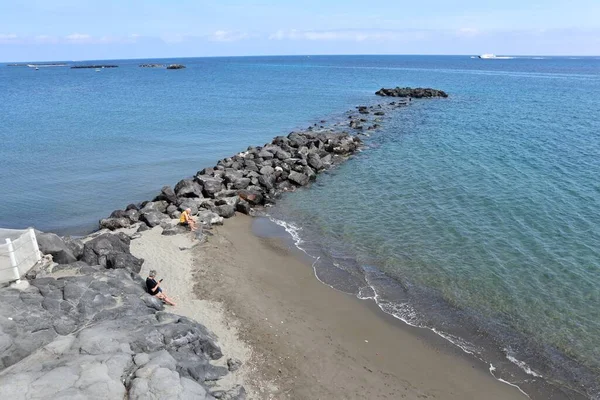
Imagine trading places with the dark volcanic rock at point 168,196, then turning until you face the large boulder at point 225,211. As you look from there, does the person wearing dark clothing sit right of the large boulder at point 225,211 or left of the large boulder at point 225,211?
right

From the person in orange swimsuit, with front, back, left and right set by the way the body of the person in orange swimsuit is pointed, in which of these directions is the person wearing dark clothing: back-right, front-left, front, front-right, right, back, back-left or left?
front-right

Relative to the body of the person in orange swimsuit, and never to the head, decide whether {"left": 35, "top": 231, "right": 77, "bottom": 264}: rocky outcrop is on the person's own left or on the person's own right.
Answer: on the person's own right

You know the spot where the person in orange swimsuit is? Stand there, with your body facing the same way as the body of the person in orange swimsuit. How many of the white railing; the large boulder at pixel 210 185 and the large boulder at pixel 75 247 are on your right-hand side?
2

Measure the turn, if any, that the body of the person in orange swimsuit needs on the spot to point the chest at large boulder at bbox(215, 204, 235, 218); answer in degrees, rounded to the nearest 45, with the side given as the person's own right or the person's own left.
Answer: approximately 90° to the person's own left

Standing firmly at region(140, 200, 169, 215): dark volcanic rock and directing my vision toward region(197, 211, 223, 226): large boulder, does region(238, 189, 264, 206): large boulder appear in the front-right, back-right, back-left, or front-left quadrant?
front-left

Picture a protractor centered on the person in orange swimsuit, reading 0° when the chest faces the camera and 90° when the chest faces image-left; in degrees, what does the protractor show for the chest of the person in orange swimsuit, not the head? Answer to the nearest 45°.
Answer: approximately 315°

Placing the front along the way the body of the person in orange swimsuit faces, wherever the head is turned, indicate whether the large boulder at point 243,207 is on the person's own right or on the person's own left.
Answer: on the person's own left

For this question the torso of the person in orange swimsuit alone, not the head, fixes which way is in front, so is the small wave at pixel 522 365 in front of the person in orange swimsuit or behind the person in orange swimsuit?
in front

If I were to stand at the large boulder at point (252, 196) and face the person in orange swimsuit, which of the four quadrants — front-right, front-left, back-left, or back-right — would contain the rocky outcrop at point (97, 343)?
front-left

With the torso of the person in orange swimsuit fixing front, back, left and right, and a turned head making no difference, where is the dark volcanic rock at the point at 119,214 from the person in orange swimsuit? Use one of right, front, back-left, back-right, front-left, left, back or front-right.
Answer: back

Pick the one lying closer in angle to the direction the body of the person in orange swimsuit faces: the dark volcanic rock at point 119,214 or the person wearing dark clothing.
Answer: the person wearing dark clothing

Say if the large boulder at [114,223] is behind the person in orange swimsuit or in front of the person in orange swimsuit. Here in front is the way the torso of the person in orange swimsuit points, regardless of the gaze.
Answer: behind
